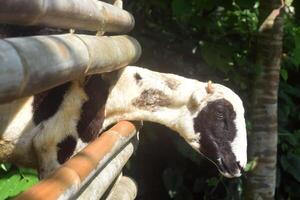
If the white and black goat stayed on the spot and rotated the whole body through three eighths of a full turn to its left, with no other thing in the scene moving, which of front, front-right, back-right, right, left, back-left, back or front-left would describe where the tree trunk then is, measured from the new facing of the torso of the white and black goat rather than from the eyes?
right

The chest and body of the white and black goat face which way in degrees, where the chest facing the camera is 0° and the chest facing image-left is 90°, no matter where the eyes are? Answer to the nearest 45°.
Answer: approximately 270°
